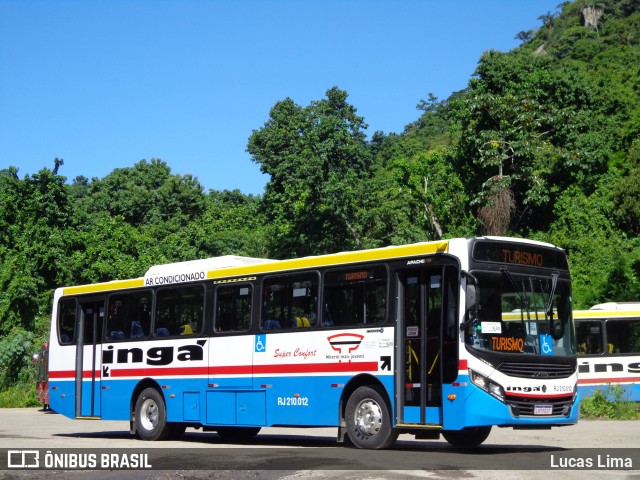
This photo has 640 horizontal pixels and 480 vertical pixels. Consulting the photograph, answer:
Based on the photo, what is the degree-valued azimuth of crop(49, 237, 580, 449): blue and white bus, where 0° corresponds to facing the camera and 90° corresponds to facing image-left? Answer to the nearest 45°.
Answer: approximately 315°

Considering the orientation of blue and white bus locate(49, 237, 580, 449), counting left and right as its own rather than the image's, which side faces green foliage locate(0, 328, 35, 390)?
back

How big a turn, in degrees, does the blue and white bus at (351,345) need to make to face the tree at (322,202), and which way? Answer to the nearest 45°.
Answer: approximately 135° to its left

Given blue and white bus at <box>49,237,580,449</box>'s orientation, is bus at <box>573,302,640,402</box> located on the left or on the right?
on its left
